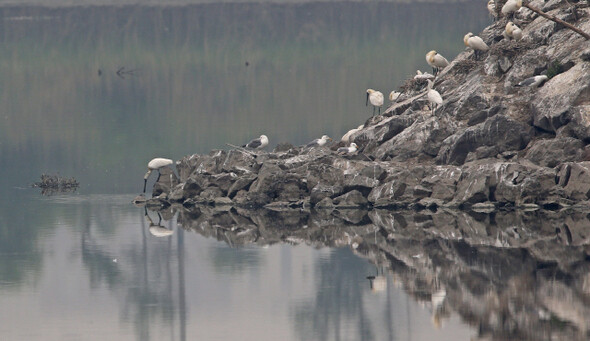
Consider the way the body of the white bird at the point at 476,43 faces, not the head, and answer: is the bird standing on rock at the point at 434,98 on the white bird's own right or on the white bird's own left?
on the white bird's own left

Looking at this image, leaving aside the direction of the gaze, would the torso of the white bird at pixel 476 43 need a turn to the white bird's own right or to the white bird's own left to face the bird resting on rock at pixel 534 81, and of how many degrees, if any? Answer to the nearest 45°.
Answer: approximately 135° to the white bird's own left

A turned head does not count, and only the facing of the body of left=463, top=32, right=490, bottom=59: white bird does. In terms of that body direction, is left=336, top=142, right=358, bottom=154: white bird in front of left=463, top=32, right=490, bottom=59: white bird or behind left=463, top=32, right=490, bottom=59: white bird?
in front

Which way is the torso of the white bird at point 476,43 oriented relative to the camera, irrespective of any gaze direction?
to the viewer's left

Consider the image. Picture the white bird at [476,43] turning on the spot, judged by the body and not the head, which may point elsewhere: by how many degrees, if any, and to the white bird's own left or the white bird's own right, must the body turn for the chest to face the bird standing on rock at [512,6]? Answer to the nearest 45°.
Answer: approximately 180°
